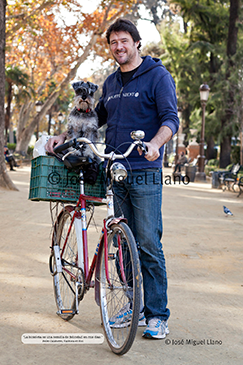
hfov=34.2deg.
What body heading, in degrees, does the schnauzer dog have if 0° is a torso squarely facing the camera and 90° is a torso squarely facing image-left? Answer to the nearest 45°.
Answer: approximately 0°

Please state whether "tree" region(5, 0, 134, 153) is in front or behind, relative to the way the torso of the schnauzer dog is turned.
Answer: behind

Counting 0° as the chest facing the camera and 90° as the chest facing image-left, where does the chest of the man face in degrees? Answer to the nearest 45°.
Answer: approximately 45°

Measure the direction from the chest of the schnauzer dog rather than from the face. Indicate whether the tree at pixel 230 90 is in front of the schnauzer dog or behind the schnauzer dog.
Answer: behind

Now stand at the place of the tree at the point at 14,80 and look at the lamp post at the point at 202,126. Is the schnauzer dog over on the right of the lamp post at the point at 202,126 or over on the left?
right
